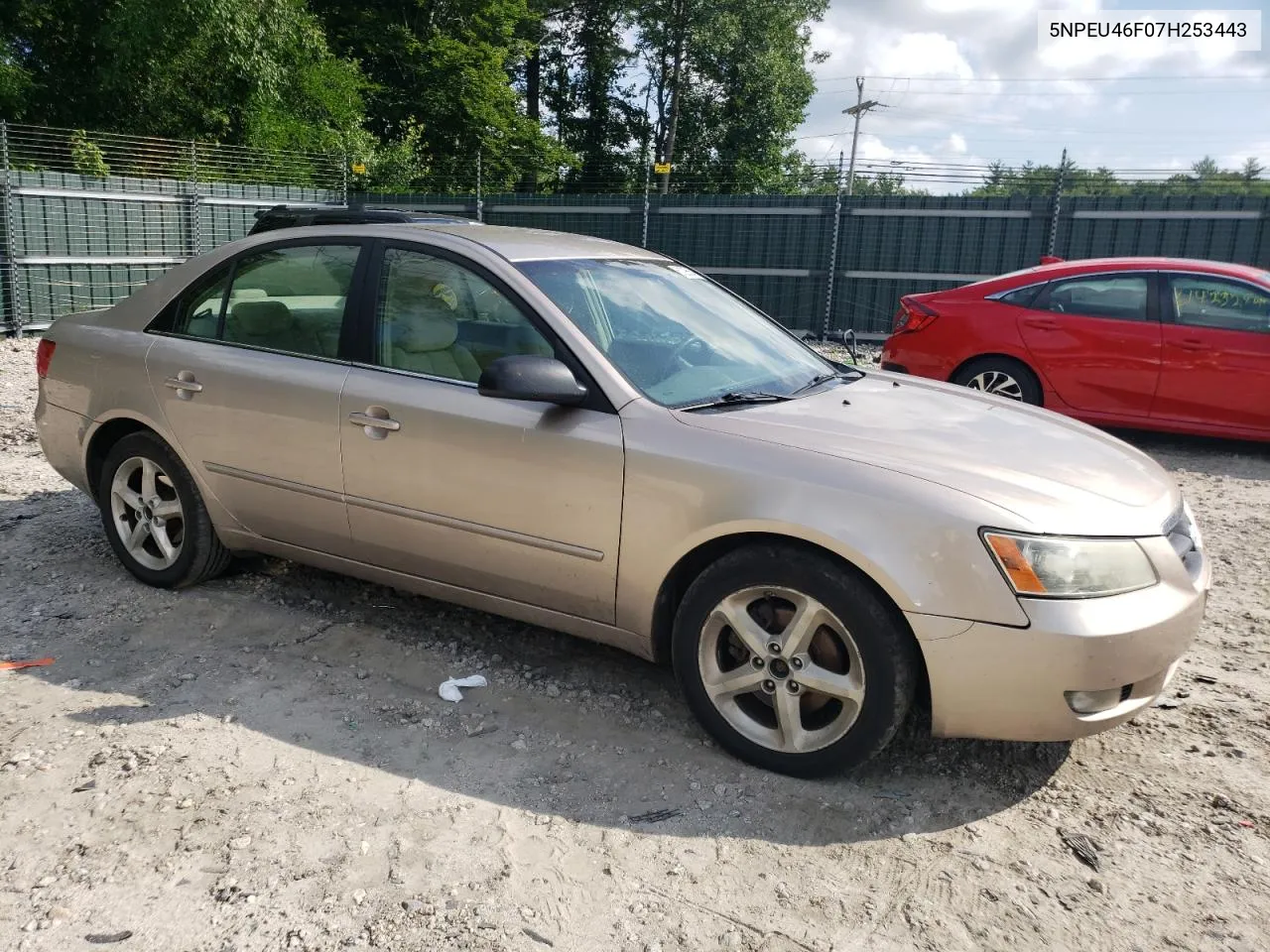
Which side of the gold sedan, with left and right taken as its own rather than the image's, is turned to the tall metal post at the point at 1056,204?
left

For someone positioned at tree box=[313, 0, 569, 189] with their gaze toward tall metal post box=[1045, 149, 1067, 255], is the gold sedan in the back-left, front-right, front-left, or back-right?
front-right

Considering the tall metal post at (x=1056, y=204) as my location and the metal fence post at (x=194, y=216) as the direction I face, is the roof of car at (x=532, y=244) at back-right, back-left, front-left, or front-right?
front-left

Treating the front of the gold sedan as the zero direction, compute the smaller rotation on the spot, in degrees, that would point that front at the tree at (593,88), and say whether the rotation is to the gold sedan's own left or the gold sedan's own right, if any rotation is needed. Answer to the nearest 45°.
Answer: approximately 135° to the gold sedan's own left

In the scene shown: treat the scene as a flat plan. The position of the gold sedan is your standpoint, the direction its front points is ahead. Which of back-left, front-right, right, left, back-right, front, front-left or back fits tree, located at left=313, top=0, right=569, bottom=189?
back-left

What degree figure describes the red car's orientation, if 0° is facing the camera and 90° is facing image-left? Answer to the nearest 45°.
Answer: approximately 270°

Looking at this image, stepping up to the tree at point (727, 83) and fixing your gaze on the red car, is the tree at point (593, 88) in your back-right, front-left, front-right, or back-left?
back-right

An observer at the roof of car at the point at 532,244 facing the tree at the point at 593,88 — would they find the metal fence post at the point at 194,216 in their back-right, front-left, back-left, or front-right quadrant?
front-left

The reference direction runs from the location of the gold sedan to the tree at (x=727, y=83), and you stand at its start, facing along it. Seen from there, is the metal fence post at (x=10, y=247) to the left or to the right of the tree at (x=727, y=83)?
left

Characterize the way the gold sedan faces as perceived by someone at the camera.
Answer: facing the viewer and to the right of the viewer

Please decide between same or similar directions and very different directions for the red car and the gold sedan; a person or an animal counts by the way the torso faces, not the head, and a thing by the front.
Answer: same or similar directions

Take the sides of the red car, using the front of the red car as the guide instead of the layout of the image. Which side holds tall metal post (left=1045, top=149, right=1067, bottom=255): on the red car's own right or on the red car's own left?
on the red car's own left

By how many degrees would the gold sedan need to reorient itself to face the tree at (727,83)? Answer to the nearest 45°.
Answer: approximately 135° to its left

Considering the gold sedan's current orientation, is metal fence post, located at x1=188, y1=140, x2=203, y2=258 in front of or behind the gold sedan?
behind

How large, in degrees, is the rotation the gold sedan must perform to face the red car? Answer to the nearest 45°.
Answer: approximately 90° to its left

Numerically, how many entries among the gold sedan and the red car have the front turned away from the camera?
0
